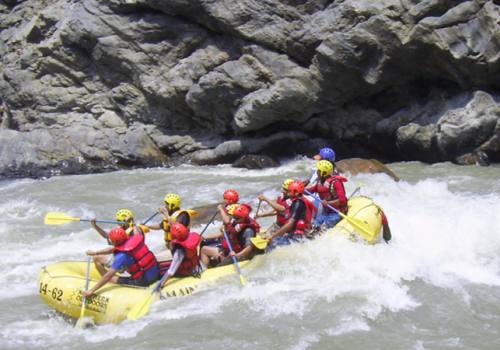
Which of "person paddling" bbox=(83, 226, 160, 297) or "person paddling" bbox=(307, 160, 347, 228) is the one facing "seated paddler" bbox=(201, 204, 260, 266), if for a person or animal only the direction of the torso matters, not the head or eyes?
"person paddling" bbox=(307, 160, 347, 228)

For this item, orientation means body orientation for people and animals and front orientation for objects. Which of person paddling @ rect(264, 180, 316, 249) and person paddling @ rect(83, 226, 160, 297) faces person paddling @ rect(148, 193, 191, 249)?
person paddling @ rect(264, 180, 316, 249)

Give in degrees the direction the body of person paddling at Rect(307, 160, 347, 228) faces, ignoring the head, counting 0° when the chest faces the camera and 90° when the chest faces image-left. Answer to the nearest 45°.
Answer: approximately 45°

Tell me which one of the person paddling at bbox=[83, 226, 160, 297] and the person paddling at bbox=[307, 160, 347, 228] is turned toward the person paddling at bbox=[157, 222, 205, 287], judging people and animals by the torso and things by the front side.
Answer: the person paddling at bbox=[307, 160, 347, 228]

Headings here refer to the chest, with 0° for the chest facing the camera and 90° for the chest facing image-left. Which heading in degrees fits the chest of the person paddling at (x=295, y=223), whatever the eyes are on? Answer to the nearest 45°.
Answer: approximately 90°

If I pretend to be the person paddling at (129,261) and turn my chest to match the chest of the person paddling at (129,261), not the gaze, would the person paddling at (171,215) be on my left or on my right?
on my right

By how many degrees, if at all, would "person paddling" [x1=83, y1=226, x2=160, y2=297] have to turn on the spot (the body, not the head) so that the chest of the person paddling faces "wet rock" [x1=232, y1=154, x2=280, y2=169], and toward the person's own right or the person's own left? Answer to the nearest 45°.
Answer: approximately 90° to the person's own right

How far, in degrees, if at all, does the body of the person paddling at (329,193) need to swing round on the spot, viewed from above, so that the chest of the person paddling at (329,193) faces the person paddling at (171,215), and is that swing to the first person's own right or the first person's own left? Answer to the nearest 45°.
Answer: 0° — they already face them

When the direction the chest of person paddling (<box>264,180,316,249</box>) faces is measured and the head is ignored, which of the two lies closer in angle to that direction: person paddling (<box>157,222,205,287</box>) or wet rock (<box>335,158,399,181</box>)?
the person paddling

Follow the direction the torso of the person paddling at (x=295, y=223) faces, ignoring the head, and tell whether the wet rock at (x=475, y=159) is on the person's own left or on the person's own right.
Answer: on the person's own right

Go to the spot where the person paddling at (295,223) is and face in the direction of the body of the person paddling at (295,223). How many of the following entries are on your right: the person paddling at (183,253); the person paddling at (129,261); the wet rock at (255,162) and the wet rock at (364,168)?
2

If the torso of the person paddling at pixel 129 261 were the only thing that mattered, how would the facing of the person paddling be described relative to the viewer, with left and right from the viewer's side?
facing to the left of the viewer

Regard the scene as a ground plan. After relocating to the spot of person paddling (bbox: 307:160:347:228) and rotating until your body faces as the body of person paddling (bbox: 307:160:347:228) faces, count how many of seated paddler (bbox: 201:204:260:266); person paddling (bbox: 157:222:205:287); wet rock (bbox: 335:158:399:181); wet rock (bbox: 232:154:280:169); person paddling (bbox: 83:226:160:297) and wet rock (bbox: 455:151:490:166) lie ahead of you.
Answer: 3
